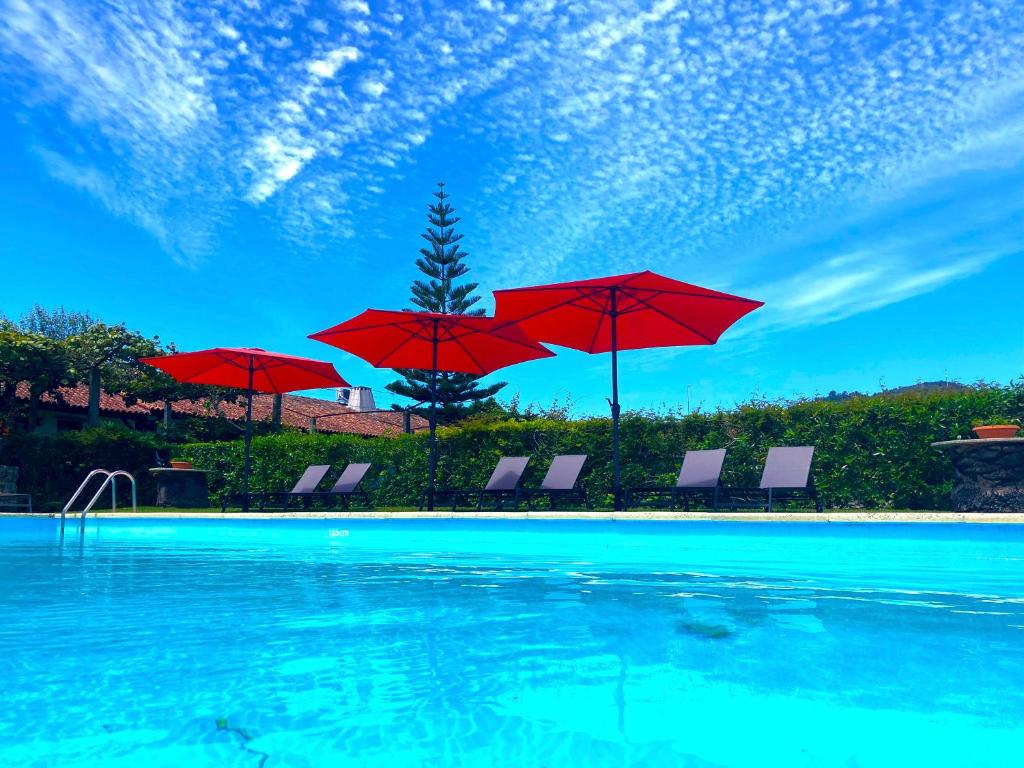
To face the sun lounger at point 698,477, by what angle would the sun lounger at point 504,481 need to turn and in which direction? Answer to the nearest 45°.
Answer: approximately 90° to its left

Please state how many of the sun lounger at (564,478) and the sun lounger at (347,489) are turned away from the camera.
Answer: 0

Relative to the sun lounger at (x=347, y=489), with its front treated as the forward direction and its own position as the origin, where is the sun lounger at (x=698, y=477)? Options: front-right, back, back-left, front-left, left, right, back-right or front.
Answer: left

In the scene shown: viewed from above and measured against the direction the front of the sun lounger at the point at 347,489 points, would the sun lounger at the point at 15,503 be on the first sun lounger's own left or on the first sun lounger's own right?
on the first sun lounger's own right

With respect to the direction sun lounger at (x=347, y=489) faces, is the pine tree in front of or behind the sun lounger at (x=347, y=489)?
behind

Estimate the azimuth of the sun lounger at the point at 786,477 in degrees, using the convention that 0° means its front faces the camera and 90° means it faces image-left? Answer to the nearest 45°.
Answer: approximately 45°

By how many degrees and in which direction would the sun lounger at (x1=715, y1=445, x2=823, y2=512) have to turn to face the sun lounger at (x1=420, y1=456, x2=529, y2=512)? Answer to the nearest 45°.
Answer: approximately 45° to its right

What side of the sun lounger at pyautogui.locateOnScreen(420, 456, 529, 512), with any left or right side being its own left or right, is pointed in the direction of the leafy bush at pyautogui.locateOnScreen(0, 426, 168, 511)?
right

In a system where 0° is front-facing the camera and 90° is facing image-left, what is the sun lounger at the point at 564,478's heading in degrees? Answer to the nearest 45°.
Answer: approximately 45°

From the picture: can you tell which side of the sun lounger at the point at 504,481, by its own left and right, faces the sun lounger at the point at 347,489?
right

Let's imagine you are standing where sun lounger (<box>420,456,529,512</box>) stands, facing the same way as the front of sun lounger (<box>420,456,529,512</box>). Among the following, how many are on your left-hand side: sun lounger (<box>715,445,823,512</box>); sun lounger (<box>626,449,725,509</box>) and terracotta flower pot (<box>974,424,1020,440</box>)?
3

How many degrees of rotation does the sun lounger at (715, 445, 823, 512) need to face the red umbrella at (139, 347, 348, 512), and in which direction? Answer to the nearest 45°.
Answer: approximately 45° to its right
